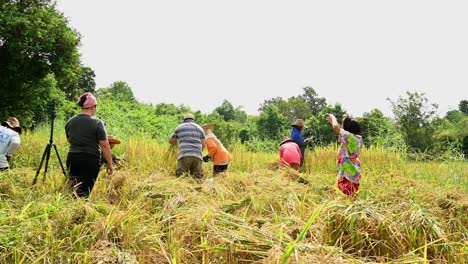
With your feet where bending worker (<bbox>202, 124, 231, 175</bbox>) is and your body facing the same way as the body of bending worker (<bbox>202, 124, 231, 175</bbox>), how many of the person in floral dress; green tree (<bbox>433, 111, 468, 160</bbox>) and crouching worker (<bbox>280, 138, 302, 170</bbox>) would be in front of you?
0

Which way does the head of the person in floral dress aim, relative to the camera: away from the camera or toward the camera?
away from the camera

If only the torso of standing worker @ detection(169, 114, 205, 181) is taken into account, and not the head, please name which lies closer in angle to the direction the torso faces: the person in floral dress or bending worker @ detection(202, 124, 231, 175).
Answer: the bending worker

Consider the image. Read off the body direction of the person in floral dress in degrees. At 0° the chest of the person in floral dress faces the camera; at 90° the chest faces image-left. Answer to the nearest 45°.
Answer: approximately 135°

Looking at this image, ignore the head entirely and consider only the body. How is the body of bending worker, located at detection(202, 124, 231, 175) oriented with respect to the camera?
to the viewer's left

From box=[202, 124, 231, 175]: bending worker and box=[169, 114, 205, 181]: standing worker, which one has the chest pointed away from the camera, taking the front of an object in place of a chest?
box=[169, 114, 205, 181]: standing worker

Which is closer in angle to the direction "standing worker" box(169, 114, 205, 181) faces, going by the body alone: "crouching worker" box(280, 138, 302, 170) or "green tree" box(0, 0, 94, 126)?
the green tree

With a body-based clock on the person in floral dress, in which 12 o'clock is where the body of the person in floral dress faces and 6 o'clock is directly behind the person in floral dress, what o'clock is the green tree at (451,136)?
The green tree is roughly at 2 o'clock from the person in floral dress.

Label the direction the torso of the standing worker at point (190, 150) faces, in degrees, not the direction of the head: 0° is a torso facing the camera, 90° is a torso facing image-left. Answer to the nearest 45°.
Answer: approximately 180°

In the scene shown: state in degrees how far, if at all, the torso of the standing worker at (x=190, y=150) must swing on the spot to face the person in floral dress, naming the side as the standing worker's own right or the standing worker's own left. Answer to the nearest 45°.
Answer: approximately 135° to the standing worker's own right

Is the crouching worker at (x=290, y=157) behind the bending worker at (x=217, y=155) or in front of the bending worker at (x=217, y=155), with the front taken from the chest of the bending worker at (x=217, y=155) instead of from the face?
behind

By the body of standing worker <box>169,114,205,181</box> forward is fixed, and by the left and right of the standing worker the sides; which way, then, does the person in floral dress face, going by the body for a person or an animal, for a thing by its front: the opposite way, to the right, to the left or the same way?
the same way

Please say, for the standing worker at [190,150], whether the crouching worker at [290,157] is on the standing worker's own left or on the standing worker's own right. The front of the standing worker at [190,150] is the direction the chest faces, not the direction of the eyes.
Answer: on the standing worker's own right

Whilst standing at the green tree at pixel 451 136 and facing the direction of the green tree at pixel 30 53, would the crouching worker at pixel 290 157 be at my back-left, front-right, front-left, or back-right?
front-left

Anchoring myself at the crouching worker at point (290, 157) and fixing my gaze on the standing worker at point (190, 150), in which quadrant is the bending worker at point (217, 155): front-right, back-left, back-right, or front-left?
front-right
